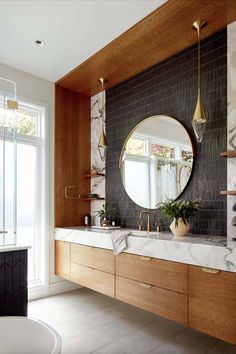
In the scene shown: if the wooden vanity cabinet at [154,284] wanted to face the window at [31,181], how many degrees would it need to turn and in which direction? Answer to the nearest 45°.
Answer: approximately 90° to its right

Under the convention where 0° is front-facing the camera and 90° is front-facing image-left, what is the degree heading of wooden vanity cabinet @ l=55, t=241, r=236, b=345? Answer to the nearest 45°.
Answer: approximately 45°

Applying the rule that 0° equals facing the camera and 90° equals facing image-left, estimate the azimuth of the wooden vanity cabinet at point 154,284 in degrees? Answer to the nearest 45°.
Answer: approximately 45°
